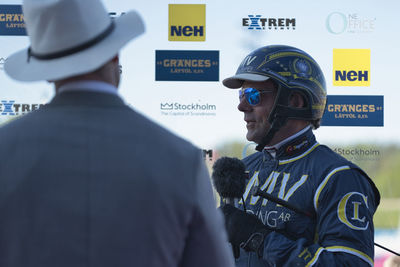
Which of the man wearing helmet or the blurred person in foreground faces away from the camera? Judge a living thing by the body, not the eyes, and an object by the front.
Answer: the blurred person in foreground

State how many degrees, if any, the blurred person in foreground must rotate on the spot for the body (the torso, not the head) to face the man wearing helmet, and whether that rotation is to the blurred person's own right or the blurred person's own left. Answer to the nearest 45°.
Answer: approximately 45° to the blurred person's own right

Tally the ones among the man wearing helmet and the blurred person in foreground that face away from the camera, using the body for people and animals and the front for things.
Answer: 1

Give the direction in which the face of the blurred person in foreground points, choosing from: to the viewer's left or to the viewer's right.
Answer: to the viewer's right

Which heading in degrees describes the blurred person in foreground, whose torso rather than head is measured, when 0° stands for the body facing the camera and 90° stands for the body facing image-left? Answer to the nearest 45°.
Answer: approximately 180°

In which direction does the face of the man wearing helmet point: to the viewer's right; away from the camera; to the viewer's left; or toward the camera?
to the viewer's left

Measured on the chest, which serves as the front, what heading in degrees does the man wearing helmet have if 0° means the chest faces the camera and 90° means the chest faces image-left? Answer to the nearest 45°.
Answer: approximately 45°
